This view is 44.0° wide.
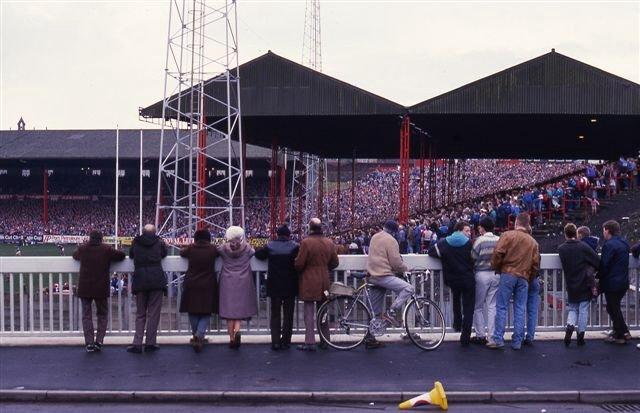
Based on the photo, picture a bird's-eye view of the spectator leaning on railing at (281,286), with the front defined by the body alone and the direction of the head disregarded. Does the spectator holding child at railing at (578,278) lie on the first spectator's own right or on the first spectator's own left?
on the first spectator's own right

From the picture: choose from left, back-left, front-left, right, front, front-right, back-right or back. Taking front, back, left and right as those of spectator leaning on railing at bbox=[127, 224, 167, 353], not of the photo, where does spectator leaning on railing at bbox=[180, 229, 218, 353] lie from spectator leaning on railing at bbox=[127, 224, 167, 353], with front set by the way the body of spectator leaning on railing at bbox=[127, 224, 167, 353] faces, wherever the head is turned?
right

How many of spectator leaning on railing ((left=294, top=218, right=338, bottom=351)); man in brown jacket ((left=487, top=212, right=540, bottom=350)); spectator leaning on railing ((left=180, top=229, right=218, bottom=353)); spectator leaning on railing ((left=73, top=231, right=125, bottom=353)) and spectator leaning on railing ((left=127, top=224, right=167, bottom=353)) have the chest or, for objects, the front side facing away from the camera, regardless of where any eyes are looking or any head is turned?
5

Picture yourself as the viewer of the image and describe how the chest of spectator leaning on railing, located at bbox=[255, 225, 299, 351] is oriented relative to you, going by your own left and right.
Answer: facing away from the viewer

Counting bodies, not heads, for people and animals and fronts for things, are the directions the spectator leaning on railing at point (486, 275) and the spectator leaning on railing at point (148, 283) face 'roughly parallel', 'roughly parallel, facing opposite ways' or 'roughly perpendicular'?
roughly parallel

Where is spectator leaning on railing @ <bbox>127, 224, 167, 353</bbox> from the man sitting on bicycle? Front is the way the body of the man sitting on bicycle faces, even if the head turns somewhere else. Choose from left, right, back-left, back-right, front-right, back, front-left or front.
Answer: back-left

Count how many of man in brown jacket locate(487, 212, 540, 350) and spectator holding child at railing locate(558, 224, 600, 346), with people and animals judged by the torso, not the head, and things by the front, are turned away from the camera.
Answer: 2

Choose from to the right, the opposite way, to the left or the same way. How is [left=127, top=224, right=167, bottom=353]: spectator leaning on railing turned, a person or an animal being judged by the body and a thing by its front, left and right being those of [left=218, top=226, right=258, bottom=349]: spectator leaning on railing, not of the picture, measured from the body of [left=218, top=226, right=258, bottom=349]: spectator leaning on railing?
the same way

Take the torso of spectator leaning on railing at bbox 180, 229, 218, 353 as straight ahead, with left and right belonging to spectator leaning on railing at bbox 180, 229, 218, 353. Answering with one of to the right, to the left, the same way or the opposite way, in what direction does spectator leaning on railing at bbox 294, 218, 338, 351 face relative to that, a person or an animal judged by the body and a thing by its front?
the same way

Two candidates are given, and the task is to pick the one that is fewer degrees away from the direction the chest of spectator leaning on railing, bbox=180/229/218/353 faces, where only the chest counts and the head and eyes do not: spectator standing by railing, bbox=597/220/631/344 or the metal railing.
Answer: the metal railing

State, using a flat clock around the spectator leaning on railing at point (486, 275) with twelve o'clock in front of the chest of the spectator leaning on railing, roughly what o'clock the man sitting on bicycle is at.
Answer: The man sitting on bicycle is roughly at 10 o'clock from the spectator leaning on railing.

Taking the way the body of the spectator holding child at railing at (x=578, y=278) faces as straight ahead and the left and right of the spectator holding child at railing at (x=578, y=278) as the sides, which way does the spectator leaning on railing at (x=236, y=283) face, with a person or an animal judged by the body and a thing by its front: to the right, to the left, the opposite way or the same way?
the same way

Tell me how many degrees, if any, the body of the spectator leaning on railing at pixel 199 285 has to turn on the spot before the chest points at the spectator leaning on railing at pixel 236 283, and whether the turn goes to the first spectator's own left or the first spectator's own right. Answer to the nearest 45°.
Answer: approximately 90° to the first spectator's own right

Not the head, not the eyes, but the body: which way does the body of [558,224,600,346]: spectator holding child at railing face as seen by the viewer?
away from the camera

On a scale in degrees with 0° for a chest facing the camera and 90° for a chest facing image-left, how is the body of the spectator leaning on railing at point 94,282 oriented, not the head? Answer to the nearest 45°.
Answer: approximately 180°

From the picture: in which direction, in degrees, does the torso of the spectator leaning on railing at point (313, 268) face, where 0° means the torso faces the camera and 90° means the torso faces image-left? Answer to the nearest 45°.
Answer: approximately 180°

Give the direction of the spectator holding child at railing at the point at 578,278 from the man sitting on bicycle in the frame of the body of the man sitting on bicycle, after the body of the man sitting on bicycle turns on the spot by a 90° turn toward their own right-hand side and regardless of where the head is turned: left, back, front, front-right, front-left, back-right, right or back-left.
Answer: front-left

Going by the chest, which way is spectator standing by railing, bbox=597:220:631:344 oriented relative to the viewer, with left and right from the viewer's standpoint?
facing away from the viewer and to the left of the viewer

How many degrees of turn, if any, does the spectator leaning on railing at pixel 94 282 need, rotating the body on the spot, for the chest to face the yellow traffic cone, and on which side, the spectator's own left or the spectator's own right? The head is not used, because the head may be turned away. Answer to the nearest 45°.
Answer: approximately 135° to the spectator's own right

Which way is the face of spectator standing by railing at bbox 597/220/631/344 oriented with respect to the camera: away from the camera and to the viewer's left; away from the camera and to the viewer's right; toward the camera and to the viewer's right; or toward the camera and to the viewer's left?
away from the camera and to the viewer's left
